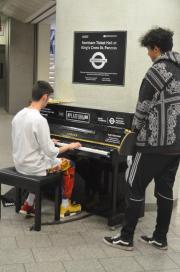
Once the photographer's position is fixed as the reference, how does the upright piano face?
facing the viewer and to the left of the viewer

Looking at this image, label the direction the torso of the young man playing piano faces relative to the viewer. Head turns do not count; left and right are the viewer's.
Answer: facing away from the viewer and to the right of the viewer

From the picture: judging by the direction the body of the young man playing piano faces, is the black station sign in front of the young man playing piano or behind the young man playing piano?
in front

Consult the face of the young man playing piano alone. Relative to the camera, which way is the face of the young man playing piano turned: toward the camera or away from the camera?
away from the camera

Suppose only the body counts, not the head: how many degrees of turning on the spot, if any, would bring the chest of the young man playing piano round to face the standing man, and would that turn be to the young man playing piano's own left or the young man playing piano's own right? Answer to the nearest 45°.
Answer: approximately 90° to the young man playing piano's own right

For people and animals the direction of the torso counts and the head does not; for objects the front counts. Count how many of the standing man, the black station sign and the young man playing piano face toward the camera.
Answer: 1

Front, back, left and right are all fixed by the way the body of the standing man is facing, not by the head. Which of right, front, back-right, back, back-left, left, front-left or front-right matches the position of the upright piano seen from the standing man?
front

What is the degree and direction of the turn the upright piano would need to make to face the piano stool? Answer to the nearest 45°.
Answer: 0° — it already faces it

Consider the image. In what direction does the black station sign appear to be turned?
toward the camera

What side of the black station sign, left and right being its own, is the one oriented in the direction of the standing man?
front

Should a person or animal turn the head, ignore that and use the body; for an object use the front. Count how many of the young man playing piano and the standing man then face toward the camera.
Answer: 0
